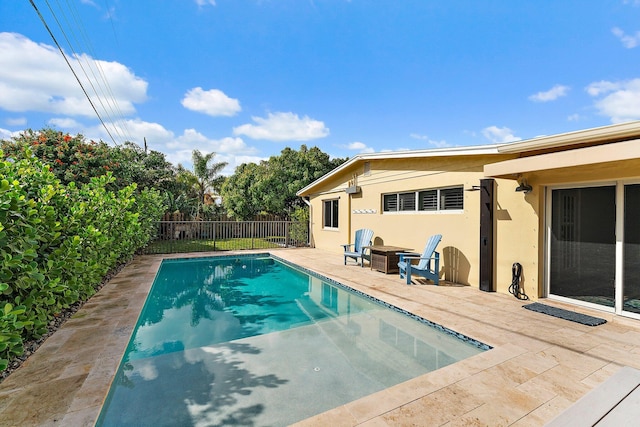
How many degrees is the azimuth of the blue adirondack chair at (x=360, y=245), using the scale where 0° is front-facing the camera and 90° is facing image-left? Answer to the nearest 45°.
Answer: approximately 45°

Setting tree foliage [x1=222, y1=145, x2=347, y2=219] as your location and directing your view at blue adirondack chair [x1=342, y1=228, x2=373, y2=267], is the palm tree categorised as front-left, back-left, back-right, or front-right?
back-right

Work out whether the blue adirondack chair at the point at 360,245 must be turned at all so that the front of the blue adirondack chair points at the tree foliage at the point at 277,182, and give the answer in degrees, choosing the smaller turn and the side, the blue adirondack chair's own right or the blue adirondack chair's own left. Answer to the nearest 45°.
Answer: approximately 90° to the blue adirondack chair's own right

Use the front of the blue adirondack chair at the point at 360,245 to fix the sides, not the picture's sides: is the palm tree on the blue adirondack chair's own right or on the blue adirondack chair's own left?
on the blue adirondack chair's own right

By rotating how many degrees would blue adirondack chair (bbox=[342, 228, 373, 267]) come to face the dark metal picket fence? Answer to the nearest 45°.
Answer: approximately 90° to its right

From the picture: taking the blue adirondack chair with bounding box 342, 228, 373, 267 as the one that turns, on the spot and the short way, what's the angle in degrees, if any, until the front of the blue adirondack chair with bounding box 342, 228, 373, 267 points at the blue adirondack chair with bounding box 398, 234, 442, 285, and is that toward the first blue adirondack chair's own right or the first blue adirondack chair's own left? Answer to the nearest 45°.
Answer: approximately 90° to the first blue adirondack chair's own left

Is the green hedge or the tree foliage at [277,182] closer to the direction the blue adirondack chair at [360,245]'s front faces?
the green hedge

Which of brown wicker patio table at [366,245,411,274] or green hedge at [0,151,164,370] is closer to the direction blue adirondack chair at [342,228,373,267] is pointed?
the green hedge

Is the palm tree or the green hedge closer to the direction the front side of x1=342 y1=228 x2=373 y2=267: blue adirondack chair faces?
the green hedge

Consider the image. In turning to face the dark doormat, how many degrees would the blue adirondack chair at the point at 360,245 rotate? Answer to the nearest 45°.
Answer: approximately 90° to its left
